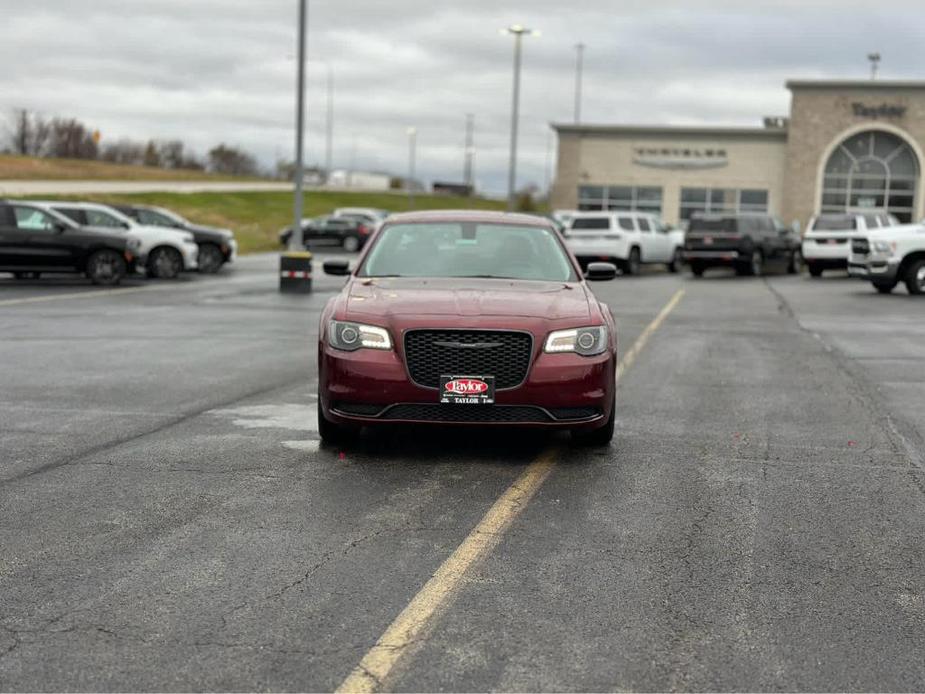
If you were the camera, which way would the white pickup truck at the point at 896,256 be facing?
facing the viewer and to the left of the viewer

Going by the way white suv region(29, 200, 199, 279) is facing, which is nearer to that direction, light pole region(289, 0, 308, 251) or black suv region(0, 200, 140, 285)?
the light pole

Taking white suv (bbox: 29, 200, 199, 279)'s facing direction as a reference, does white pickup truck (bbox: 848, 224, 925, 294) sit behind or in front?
in front

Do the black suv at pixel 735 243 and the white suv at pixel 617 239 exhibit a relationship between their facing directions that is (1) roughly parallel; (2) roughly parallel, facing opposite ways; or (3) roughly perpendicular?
roughly parallel

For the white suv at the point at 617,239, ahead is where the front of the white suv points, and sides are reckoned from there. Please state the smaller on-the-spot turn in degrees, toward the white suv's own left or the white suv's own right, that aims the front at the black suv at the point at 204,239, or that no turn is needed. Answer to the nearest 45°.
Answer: approximately 180°

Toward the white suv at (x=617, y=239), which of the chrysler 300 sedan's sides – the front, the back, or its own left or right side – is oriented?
back

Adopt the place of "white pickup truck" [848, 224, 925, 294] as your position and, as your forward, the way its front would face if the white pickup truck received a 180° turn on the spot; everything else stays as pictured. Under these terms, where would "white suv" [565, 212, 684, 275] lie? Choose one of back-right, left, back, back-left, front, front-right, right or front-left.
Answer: left

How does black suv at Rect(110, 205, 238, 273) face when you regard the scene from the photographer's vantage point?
facing to the right of the viewer

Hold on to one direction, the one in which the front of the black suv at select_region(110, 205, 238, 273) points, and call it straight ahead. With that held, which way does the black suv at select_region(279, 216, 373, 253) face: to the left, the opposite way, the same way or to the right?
the opposite way

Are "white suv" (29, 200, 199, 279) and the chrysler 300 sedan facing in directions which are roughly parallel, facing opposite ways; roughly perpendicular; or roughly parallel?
roughly perpendicular

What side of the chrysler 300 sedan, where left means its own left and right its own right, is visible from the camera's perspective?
front

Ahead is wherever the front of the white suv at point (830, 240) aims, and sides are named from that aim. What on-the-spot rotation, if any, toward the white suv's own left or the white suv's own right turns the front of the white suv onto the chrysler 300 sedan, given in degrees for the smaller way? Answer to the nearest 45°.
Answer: approximately 135° to the white suv's own right

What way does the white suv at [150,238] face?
to the viewer's right

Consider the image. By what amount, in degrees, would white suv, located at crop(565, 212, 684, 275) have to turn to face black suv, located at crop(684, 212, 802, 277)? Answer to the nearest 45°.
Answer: approximately 45° to its right

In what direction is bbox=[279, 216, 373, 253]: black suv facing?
to the viewer's left
